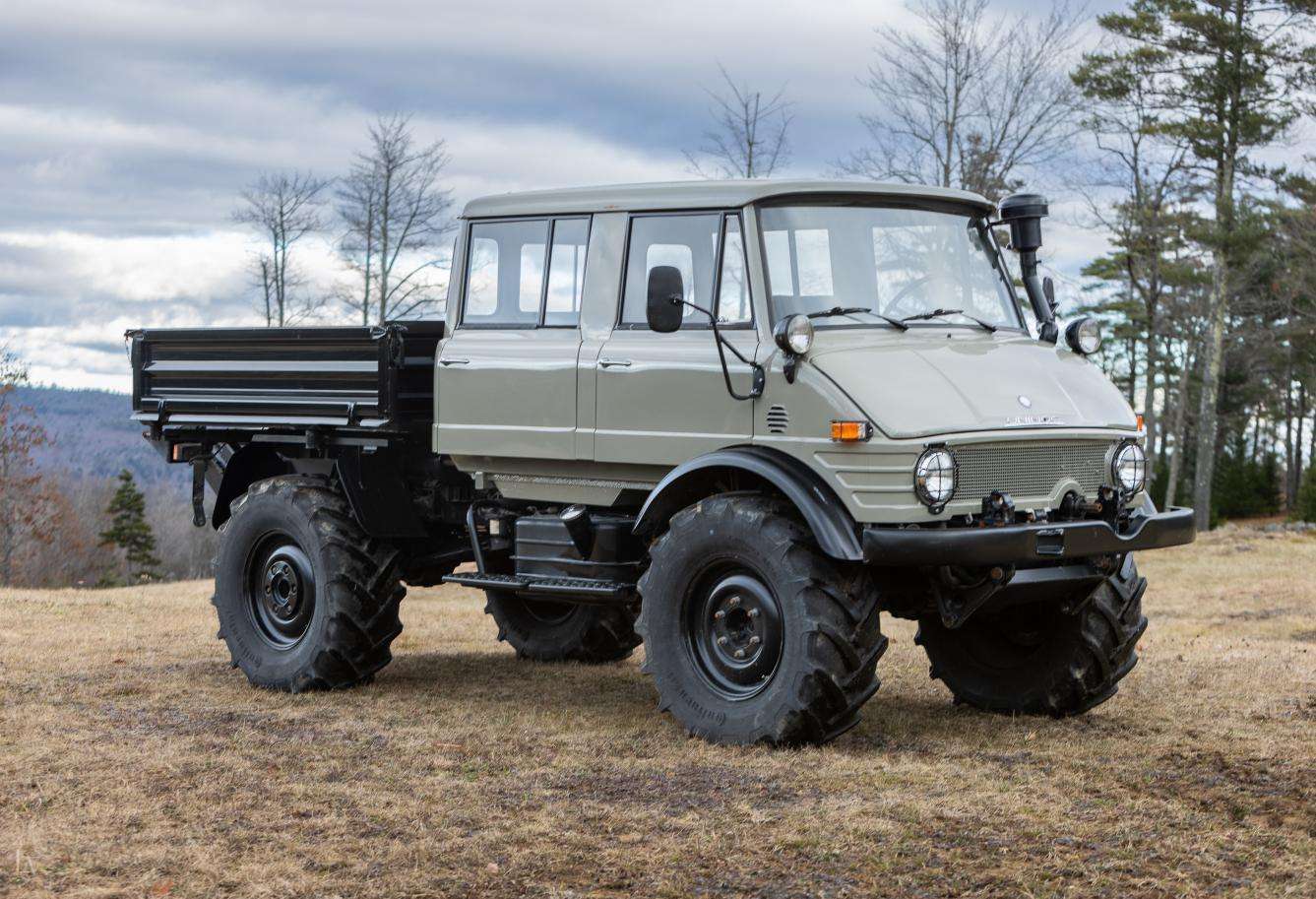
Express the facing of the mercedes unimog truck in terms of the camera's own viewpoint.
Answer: facing the viewer and to the right of the viewer
